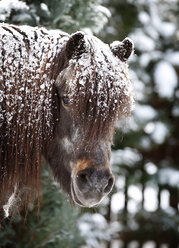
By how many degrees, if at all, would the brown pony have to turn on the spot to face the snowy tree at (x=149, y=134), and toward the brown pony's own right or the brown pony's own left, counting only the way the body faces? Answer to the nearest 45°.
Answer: approximately 135° to the brown pony's own left

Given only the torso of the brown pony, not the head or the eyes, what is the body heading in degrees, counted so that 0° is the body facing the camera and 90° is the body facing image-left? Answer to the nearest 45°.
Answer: approximately 315°
